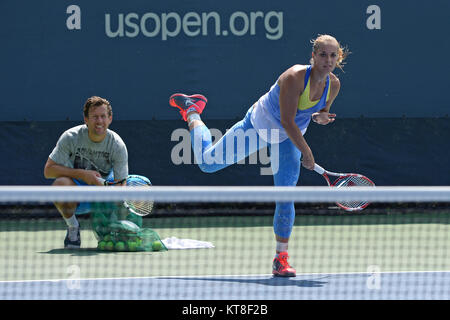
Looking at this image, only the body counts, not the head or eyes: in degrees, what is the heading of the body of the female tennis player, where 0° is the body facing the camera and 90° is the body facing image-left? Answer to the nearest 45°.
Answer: approximately 315°

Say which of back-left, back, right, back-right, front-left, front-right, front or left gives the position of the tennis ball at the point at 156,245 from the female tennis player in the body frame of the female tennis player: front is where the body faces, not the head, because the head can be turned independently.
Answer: back

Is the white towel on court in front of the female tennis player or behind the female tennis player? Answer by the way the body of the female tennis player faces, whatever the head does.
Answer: behind

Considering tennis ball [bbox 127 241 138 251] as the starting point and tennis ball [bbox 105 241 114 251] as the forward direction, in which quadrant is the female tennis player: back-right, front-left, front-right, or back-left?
back-left

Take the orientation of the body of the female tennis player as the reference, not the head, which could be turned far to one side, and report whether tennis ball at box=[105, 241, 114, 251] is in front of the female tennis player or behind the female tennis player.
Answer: behind
